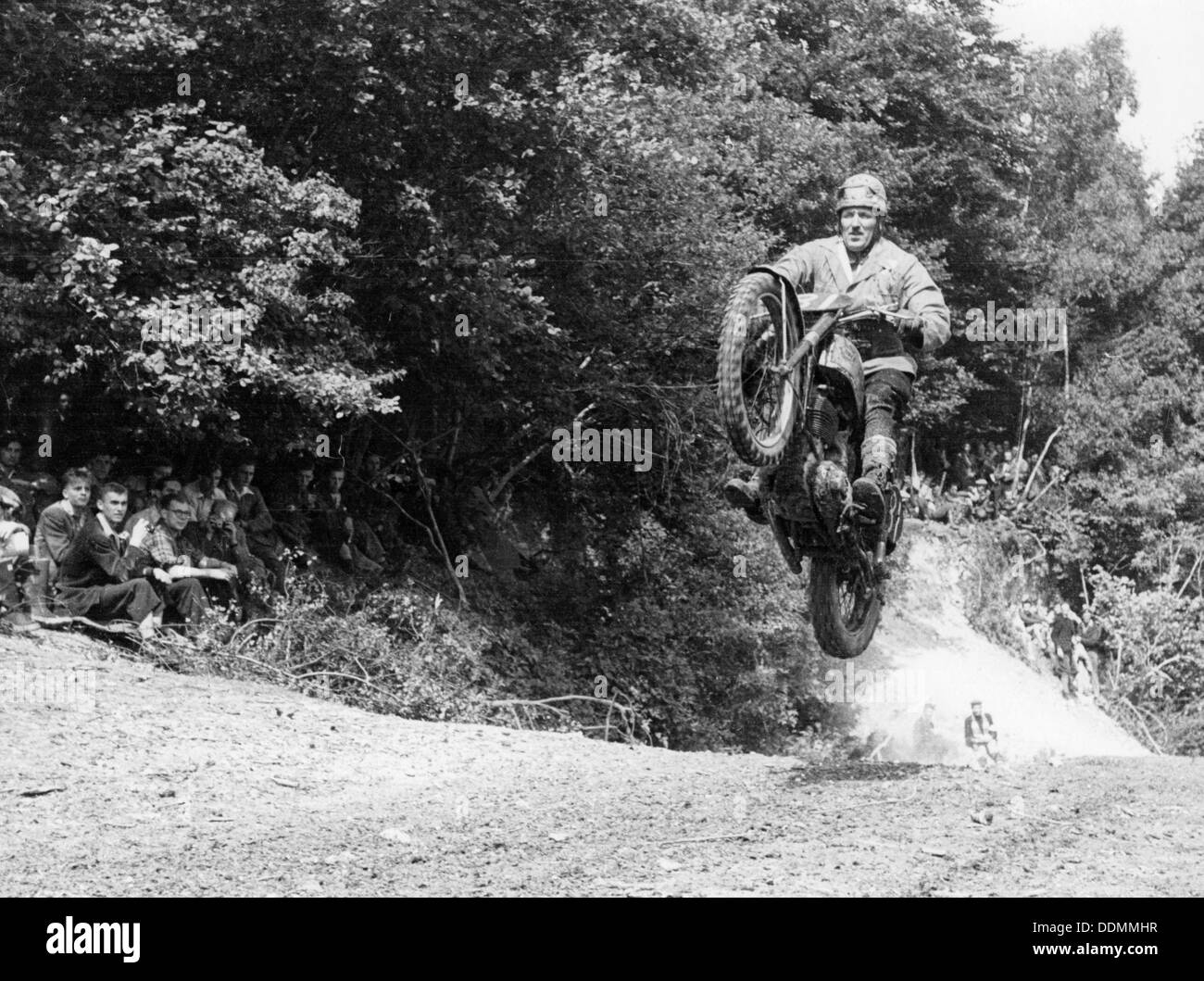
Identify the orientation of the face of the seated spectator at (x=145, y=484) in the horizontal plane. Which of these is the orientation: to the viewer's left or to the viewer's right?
to the viewer's right

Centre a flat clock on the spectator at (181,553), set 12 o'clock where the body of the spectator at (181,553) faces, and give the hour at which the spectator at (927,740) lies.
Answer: the spectator at (927,740) is roughly at 9 o'clock from the spectator at (181,553).

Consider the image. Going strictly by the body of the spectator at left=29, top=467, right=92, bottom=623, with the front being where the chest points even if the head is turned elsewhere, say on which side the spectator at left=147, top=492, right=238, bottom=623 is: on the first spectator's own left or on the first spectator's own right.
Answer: on the first spectator's own left

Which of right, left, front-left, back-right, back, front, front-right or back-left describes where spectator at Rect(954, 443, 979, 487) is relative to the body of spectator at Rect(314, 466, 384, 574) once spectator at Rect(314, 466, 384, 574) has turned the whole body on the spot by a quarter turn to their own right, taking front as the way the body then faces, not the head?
back

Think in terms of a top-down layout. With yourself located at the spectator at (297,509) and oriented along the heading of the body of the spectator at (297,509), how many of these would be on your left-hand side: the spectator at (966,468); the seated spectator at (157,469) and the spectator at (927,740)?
2

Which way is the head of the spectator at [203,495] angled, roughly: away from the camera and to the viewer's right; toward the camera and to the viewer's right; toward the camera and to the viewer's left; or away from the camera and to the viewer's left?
toward the camera and to the viewer's right

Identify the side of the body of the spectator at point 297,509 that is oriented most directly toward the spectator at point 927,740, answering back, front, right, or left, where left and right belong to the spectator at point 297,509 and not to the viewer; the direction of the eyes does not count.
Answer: left

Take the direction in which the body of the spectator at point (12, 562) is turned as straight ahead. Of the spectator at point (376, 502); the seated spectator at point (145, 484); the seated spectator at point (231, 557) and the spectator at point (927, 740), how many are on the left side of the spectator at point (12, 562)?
4

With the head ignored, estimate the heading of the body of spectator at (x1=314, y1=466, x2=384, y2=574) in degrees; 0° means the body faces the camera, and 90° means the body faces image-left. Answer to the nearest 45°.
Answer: approximately 315°
